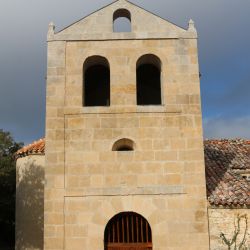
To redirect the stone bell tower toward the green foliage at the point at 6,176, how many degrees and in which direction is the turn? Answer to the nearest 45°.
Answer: approximately 135° to its right

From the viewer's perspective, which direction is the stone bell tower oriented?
toward the camera
